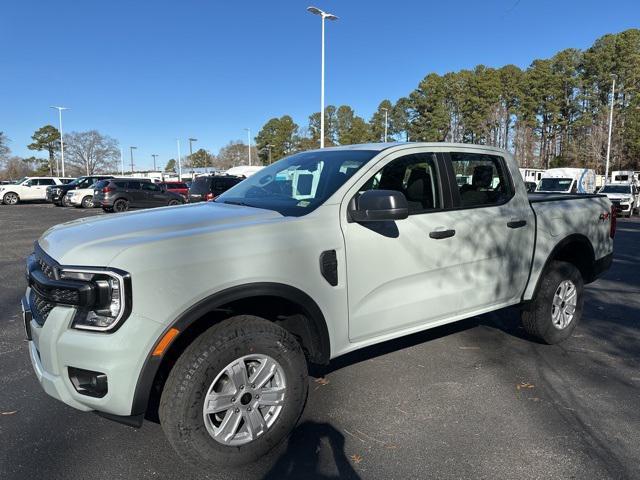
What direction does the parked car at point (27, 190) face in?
to the viewer's left

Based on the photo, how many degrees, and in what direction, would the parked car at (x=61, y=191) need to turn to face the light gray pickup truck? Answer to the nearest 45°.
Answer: approximately 45° to its left

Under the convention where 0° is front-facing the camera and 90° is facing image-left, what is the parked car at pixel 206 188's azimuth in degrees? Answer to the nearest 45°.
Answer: approximately 225°

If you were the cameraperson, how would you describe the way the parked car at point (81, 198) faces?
facing the viewer and to the left of the viewer

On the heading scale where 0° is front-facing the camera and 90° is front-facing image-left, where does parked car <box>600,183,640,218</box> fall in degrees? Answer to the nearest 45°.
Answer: approximately 45°

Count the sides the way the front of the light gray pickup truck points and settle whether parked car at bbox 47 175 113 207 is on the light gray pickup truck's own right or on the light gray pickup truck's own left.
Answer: on the light gray pickup truck's own right

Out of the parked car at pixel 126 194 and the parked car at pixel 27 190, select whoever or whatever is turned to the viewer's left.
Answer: the parked car at pixel 27 190

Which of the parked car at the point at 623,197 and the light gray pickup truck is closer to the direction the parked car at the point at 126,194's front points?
the parked car

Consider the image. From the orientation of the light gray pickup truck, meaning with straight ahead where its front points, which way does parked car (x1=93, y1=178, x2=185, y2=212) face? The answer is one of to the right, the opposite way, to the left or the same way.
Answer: the opposite way

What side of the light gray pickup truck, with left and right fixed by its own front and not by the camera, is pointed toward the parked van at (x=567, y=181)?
back

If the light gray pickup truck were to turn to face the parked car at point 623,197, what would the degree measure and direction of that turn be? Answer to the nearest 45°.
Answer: approximately 180°

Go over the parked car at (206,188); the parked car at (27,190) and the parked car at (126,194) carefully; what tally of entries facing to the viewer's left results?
1

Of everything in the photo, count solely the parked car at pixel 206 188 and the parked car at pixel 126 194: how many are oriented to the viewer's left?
0

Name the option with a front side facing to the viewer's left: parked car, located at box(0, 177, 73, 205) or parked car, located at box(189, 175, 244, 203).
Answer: parked car, located at box(0, 177, 73, 205)

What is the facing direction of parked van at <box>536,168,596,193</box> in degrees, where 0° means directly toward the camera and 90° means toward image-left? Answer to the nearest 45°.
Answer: approximately 45°

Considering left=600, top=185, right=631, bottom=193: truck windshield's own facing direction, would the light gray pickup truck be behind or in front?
in front
